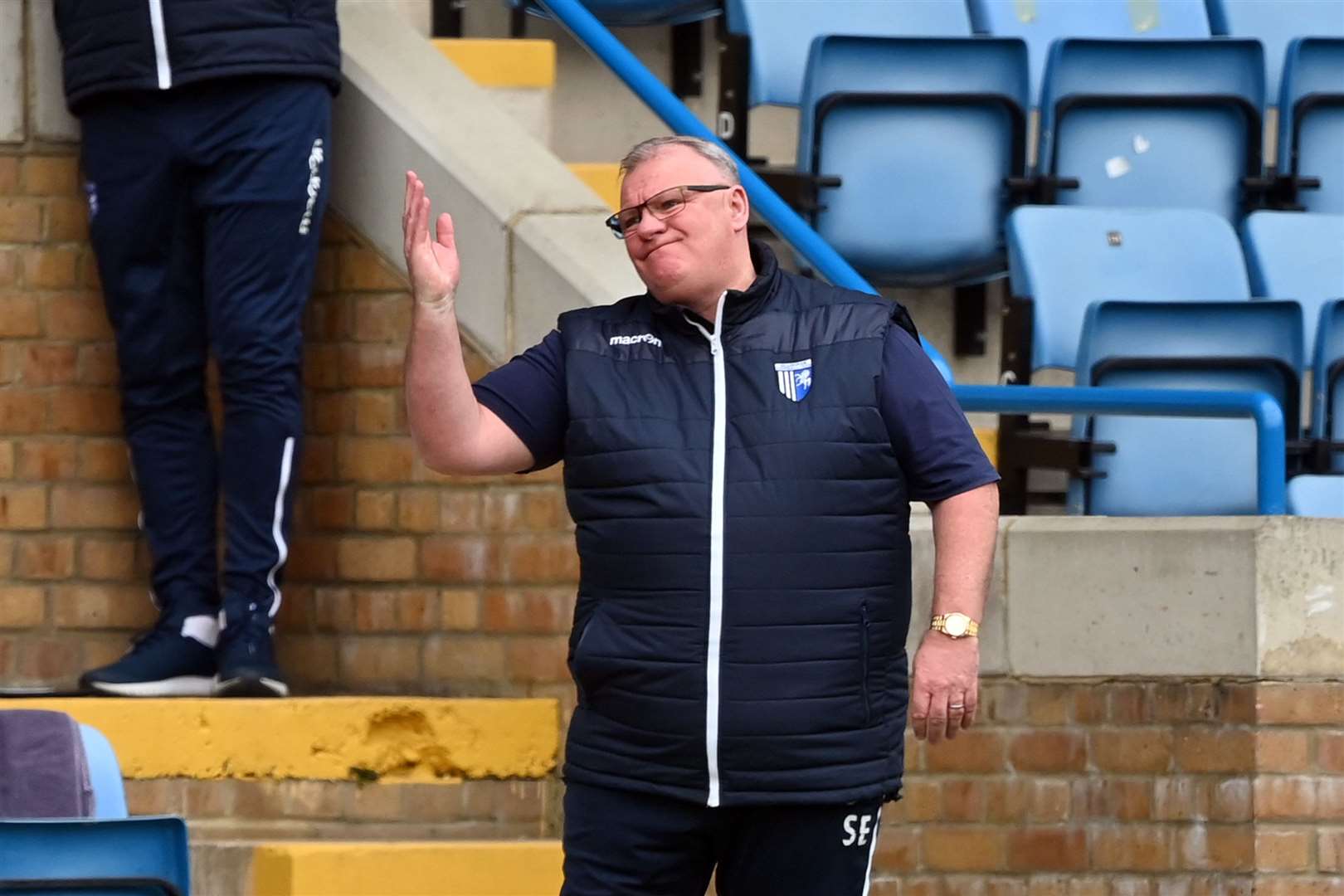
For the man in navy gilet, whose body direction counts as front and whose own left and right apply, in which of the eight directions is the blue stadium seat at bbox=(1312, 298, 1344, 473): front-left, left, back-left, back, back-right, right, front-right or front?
back-left

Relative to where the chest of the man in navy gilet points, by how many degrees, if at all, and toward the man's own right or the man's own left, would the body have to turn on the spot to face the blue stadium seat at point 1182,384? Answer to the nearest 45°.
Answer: approximately 135° to the man's own left

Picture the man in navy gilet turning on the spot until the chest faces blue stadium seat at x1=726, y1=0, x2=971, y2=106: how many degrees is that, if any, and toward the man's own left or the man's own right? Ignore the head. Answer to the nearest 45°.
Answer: approximately 180°

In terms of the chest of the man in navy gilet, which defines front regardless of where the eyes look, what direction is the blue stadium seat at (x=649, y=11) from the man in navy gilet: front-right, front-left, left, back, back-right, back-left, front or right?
back

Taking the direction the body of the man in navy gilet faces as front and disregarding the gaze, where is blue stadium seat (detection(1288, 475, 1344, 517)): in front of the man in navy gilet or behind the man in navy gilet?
behind

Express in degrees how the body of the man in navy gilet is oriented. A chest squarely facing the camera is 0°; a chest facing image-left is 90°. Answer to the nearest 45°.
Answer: approximately 0°

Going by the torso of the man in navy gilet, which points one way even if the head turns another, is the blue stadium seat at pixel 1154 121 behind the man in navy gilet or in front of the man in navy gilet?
behind

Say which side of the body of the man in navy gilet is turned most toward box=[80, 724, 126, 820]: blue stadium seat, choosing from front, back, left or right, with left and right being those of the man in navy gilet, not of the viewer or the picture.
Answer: right

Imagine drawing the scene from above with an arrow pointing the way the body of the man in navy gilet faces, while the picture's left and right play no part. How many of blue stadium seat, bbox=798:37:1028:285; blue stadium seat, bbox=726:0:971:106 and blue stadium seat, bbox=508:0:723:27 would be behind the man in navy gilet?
3

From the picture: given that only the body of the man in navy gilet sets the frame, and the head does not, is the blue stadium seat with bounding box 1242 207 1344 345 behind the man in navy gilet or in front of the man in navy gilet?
behind
